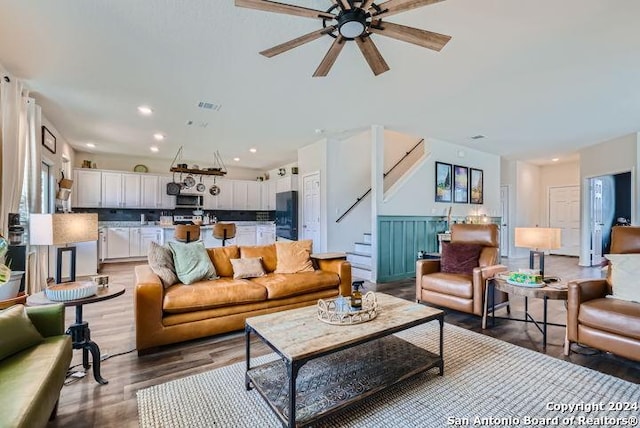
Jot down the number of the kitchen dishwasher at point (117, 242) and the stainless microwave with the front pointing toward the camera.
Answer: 2

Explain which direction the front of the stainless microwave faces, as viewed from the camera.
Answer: facing the viewer

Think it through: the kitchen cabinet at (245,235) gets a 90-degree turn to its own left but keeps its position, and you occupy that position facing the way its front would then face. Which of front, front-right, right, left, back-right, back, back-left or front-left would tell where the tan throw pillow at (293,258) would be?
right

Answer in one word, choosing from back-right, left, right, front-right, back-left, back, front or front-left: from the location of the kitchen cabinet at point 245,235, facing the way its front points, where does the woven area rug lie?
front

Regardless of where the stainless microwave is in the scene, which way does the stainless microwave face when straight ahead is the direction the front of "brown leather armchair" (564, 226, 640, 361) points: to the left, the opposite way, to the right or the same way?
to the left

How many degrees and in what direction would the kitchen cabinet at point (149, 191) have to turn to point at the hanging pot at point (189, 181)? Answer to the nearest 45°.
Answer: approximately 45° to its left

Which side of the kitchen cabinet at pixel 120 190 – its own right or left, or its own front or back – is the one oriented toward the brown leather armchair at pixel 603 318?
front

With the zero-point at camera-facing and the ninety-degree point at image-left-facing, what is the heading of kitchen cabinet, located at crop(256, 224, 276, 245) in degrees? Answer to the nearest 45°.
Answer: approximately 45°

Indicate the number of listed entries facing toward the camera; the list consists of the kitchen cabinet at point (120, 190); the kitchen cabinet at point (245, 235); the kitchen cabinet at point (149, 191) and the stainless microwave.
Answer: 4

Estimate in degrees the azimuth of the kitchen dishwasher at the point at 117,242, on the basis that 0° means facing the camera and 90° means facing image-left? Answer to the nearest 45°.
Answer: approximately 0°

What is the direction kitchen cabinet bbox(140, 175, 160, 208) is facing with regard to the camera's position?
facing the viewer

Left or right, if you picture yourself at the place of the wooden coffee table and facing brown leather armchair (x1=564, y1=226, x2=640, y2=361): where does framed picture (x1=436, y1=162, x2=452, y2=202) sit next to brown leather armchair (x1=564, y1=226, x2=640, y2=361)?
left

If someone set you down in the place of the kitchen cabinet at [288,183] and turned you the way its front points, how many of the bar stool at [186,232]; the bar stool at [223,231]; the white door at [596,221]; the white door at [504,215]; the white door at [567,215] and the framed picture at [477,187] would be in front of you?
2

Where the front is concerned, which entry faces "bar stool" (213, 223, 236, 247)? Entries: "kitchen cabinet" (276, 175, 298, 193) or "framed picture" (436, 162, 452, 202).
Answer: the kitchen cabinet

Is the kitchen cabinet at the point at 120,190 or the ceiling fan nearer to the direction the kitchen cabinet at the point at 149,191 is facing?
the ceiling fan

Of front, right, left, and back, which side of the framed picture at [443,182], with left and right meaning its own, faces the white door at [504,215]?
left

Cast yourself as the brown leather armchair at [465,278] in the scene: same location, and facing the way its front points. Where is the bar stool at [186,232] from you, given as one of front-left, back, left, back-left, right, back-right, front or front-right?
front-right
